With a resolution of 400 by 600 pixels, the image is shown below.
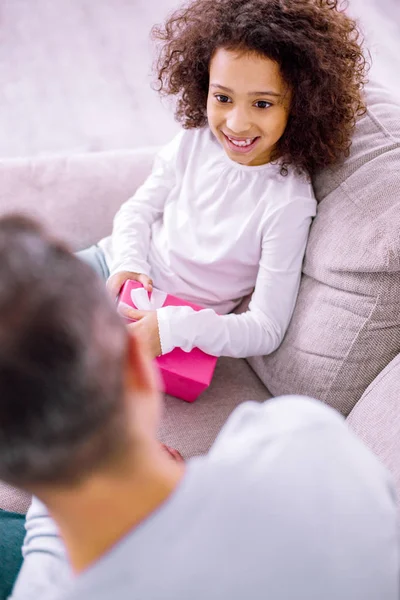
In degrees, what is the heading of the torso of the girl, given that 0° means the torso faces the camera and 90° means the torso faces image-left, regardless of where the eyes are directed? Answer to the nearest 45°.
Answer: approximately 45°
